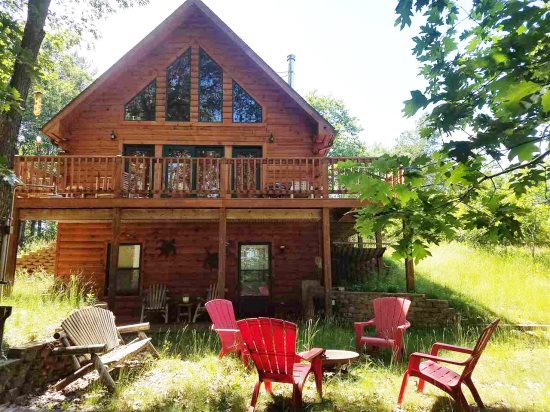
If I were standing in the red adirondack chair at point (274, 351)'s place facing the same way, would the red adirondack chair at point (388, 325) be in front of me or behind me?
in front

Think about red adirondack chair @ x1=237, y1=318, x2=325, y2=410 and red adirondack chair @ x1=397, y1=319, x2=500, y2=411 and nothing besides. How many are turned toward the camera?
0

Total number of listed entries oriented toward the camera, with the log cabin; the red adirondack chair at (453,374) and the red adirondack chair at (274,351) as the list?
1

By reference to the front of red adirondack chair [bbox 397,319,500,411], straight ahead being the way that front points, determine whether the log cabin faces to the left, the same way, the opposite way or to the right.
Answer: to the left

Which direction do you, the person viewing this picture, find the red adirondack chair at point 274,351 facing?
facing away from the viewer and to the right of the viewer

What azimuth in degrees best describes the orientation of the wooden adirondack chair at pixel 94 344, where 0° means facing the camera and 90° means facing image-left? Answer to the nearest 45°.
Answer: approximately 315°

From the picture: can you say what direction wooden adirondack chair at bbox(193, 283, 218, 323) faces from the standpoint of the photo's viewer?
facing the viewer and to the left of the viewer

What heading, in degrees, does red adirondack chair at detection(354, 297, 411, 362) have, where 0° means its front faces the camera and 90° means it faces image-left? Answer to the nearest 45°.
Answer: approximately 45°

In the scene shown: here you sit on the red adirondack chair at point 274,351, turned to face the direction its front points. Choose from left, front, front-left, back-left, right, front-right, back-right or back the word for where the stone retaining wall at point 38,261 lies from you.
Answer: left

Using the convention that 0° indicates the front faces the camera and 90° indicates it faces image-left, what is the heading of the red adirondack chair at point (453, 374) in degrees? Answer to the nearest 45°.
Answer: approximately 135°

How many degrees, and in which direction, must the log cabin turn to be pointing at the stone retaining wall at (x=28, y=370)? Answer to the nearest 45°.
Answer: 0° — it already faces it

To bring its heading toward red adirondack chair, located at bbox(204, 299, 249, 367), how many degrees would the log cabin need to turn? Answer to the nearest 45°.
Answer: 0° — it already faces it

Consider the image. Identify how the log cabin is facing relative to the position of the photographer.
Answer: facing the viewer

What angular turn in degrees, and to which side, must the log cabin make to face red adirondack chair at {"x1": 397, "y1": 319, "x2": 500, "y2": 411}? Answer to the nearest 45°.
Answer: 0° — it already faces it

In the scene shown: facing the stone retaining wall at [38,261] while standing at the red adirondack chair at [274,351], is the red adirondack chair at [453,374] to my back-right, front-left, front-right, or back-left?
back-right
